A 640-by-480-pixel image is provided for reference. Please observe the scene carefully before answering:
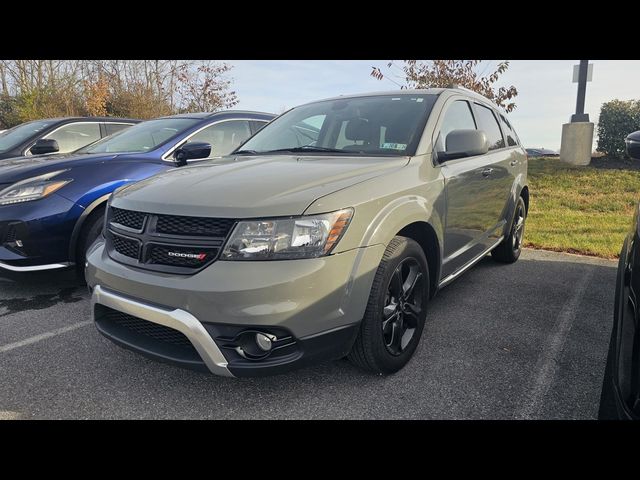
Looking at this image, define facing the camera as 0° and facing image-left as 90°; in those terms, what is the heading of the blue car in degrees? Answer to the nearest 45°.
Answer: approximately 45°

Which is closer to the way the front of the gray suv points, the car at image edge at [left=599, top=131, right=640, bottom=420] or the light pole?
the car at image edge

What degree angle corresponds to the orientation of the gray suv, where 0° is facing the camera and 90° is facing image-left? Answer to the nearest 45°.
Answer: approximately 45°

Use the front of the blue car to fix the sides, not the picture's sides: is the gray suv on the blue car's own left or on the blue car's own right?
on the blue car's own left

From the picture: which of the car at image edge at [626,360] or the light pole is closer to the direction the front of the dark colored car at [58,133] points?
the car at image edge

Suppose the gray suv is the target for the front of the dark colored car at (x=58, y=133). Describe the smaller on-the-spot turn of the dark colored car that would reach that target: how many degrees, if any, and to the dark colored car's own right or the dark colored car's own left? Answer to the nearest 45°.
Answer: approximately 45° to the dark colored car's own left

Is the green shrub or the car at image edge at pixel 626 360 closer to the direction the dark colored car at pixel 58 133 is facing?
the car at image edge

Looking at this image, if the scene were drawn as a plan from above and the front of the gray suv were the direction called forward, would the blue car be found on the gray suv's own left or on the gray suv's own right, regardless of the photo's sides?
on the gray suv's own right

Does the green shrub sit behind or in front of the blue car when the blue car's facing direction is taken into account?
behind

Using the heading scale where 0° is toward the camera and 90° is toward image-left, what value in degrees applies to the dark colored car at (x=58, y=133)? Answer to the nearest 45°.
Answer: approximately 45°
